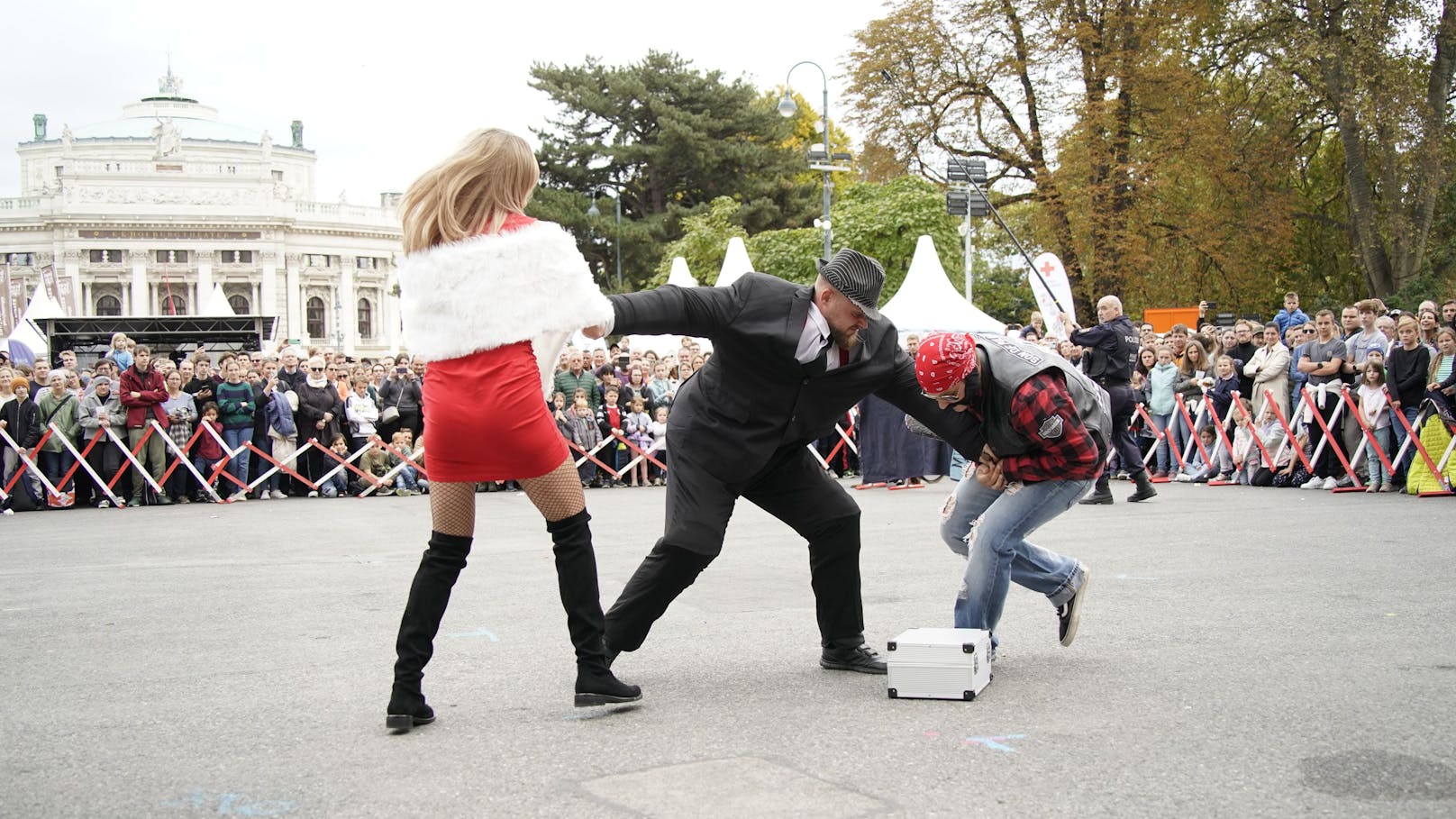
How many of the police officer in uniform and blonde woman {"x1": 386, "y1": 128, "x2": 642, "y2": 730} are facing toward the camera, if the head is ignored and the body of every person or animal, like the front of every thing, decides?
0

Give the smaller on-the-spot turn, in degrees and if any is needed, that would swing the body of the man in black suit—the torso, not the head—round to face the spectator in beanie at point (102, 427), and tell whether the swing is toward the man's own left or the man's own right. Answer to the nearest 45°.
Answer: approximately 180°

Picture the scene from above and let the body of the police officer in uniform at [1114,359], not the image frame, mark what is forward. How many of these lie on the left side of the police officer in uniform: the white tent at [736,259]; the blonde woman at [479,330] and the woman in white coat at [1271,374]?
1

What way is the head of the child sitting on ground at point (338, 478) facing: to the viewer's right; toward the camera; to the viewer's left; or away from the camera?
toward the camera

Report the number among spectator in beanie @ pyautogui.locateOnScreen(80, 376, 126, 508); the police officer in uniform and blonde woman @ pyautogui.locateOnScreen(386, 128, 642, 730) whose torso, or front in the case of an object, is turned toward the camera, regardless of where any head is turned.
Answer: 1

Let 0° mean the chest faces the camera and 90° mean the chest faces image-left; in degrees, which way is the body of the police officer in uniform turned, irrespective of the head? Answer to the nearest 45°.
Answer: approximately 90°

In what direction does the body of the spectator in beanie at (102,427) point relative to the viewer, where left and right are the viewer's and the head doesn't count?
facing the viewer

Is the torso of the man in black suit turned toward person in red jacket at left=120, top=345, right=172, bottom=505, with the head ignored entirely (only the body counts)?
no

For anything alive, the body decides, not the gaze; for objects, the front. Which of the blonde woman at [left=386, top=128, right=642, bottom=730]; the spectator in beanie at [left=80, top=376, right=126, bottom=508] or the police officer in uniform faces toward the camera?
the spectator in beanie

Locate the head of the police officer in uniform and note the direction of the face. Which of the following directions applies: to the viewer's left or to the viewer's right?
to the viewer's left

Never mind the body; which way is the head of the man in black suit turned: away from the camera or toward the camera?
toward the camera

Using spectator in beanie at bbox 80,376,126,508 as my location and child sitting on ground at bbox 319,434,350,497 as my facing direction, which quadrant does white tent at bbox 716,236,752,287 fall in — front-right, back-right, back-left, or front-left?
front-left

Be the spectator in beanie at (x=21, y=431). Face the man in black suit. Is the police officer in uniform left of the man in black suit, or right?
left

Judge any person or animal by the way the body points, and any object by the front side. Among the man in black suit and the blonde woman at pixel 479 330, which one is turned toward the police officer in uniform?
the blonde woman

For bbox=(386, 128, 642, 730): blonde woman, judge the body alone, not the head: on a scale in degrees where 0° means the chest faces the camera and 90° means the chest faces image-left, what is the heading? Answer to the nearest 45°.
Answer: approximately 225°

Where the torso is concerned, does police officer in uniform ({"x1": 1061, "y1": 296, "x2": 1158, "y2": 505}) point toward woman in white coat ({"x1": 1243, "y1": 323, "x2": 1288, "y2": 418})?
no
